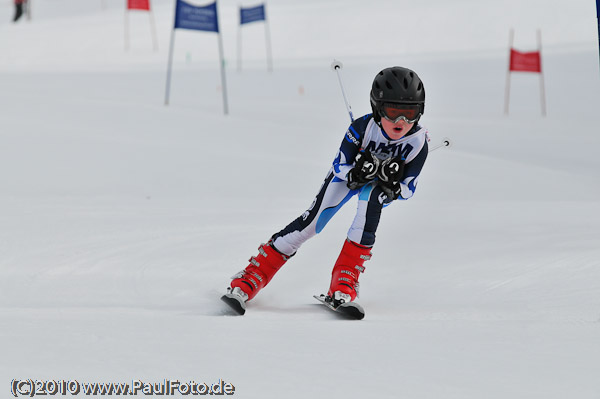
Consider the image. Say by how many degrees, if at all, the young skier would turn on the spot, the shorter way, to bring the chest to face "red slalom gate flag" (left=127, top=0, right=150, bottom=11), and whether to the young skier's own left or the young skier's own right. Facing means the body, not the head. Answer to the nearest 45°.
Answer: approximately 180°

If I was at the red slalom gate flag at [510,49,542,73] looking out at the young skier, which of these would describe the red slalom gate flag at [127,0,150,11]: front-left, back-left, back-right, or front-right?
back-right

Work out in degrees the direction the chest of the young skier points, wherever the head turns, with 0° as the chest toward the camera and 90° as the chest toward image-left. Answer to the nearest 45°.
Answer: approximately 0°

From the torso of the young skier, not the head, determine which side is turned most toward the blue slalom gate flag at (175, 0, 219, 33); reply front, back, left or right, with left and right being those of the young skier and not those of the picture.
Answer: back

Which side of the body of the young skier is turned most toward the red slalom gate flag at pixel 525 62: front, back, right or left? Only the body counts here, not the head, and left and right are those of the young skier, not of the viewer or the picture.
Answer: back

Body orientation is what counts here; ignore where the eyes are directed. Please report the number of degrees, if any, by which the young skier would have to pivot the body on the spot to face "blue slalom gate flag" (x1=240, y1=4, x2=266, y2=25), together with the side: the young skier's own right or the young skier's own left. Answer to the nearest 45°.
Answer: approximately 180°
